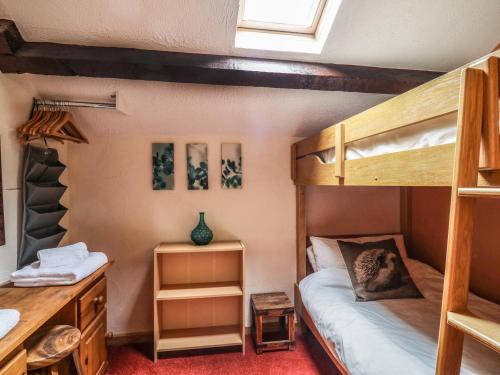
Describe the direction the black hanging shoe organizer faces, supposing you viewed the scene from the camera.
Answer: facing the viewer and to the right of the viewer

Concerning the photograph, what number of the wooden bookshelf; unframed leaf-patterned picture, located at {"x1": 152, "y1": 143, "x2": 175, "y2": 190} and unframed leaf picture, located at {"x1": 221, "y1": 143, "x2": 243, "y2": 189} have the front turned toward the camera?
3

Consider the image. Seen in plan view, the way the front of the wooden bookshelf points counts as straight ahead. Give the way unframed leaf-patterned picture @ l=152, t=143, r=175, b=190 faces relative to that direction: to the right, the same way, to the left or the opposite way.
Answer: the same way

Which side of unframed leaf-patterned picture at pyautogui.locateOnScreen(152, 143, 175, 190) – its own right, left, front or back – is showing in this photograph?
front

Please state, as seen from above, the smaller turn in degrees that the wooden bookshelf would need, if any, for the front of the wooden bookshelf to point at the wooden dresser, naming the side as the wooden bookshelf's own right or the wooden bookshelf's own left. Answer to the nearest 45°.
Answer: approximately 45° to the wooden bookshelf's own right

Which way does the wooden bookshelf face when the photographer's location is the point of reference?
facing the viewer

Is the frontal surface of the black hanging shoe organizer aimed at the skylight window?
yes

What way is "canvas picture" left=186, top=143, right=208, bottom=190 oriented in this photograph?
toward the camera

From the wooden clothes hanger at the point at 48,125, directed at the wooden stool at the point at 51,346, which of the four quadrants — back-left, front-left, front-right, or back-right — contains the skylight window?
front-left

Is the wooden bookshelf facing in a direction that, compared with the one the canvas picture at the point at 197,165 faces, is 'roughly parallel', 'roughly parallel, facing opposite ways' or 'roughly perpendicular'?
roughly parallel

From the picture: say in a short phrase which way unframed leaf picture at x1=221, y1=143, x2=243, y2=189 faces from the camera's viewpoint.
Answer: facing the viewer

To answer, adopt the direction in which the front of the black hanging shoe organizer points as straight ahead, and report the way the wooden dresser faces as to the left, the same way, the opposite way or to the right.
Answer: the same way

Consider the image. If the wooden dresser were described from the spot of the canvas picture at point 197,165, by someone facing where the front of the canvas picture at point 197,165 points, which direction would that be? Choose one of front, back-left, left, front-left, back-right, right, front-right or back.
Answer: front-right

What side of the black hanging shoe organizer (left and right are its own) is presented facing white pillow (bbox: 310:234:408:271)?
front

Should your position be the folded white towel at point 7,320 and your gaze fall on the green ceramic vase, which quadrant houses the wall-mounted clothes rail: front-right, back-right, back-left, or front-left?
front-left

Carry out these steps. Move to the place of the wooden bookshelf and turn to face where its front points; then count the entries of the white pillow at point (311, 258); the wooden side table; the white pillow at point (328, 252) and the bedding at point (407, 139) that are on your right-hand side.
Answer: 0

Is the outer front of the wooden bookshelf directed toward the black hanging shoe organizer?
no
